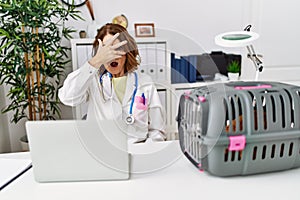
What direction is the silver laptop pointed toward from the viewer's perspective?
away from the camera

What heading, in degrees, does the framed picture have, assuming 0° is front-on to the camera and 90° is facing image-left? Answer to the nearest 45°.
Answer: approximately 0°

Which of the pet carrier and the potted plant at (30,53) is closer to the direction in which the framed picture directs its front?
the pet carrier

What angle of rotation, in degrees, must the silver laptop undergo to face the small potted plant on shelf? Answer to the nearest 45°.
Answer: approximately 45° to its right

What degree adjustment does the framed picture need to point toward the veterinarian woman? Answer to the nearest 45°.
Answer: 0° — it already faces them

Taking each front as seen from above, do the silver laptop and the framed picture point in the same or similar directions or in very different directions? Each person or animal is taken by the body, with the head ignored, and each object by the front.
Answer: very different directions

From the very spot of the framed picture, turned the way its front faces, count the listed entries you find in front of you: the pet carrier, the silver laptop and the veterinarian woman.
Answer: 3

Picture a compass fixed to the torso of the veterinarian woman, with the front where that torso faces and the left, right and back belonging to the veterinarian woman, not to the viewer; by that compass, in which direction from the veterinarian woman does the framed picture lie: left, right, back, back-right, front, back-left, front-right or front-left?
back

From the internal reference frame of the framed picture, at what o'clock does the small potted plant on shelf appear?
The small potted plant on shelf is roughly at 9 o'clock from the framed picture.

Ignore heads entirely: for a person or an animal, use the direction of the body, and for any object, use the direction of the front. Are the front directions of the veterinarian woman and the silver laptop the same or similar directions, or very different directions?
very different directions

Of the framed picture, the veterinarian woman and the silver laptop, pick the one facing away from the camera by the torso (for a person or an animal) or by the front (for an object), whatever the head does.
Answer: the silver laptop

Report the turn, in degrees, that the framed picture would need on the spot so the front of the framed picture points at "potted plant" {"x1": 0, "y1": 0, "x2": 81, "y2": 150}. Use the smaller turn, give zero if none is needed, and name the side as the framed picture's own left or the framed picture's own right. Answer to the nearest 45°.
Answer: approximately 45° to the framed picture's own right

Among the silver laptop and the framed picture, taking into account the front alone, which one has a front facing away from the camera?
the silver laptop

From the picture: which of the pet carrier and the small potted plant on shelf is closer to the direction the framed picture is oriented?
the pet carrier

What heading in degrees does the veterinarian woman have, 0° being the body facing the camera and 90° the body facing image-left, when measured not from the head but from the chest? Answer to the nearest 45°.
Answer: approximately 0°
